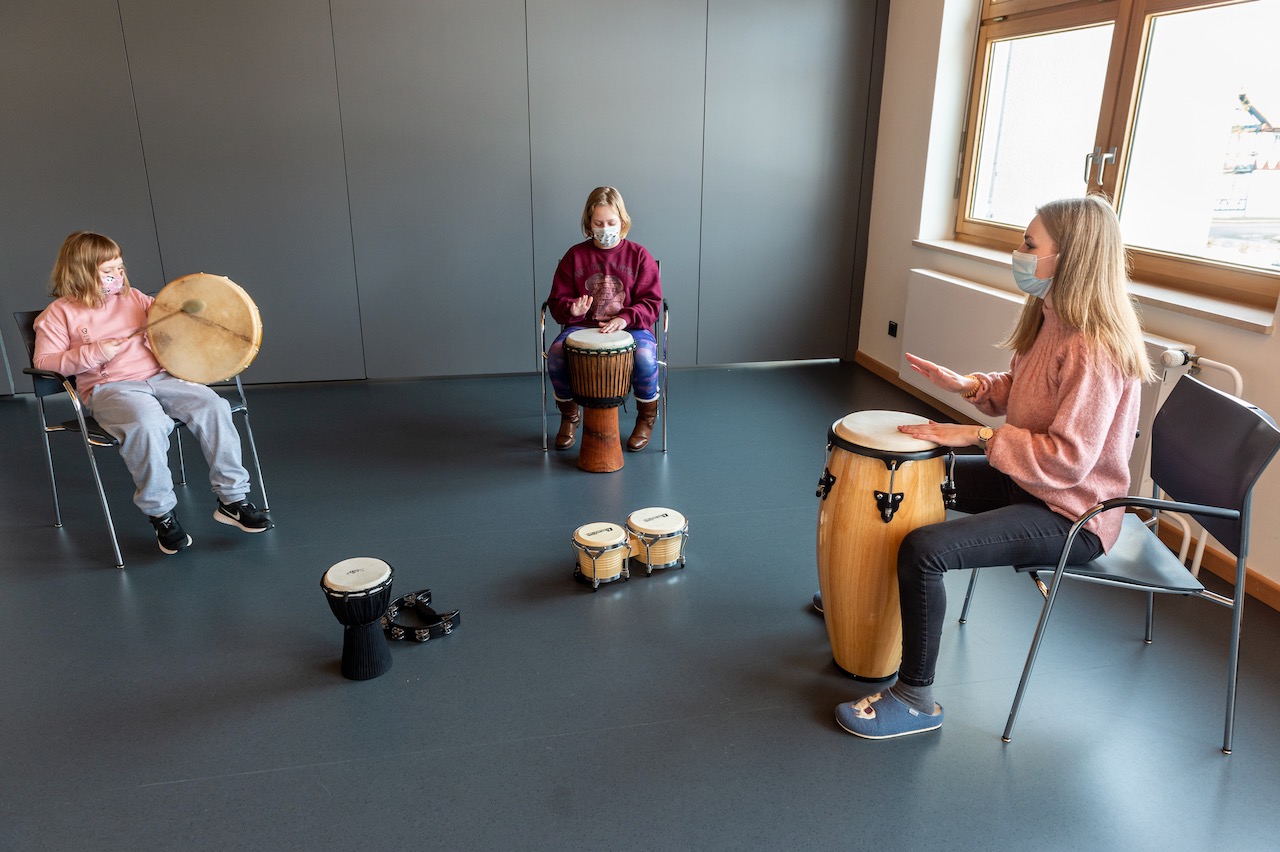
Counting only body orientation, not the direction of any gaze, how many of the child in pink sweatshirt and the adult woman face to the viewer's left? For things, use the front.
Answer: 1

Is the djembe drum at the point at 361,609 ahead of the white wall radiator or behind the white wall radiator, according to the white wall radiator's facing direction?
ahead

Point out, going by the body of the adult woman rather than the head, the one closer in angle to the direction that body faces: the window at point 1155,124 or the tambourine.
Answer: the tambourine

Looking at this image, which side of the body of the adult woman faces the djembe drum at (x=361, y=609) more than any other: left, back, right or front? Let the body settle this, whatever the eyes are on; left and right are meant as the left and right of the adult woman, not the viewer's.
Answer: front

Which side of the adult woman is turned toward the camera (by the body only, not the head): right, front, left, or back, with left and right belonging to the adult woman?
left

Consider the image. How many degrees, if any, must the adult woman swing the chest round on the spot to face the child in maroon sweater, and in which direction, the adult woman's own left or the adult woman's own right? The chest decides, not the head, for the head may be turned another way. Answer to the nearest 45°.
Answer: approximately 45° to the adult woman's own right

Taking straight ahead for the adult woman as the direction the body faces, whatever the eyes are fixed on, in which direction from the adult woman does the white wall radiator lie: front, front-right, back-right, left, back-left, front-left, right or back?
right

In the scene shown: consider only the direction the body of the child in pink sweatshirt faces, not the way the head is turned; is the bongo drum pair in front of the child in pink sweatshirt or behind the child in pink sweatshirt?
in front

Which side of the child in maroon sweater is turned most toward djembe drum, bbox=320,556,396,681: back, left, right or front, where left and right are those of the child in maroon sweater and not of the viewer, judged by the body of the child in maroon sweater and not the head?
front

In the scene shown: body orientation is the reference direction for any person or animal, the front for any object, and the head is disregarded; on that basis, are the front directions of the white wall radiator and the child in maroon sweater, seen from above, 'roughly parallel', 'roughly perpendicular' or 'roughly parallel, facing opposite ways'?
roughly perpendicular

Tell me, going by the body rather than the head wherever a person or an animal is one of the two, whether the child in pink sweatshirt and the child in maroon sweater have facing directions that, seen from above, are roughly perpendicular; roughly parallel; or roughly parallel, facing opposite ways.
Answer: roughly perpendicular

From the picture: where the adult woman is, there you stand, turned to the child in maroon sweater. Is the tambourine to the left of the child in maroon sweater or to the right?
left

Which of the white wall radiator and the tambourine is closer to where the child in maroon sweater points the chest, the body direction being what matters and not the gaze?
the tambourine

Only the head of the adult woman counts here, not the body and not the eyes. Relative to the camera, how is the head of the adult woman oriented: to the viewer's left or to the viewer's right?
to the viewer's left
